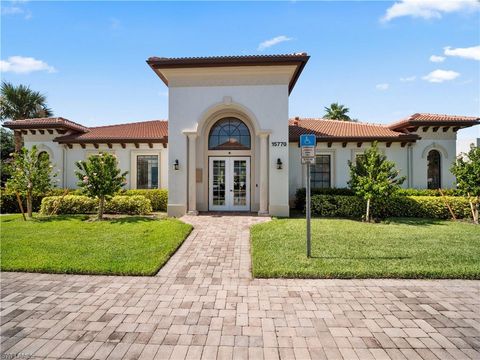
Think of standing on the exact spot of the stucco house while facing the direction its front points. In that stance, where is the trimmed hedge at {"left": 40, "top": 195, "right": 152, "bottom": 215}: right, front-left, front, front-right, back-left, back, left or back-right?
right

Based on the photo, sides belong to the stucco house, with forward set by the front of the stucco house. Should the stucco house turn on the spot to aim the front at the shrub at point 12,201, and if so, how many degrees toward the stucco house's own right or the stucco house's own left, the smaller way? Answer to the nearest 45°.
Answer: approximately 90° to the stucco house's own right

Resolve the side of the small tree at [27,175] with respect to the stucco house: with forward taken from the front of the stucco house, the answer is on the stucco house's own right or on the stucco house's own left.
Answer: on the stucco house's own right

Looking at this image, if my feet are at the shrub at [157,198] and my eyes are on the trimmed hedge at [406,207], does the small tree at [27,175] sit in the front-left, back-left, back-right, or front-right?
back-right

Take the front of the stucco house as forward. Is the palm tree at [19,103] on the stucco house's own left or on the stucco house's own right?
on the stucco house's own right

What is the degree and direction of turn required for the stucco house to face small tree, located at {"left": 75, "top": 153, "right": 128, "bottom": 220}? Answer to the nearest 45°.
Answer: approximately 90° to its right

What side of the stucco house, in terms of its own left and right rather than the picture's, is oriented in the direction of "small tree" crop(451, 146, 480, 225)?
left

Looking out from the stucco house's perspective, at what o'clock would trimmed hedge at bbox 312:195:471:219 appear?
The trimmed hedge is roughly at 9 o'clock from the stucco house.

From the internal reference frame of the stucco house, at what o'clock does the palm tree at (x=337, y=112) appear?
The palm tree is roughly at 7 o'clock from the stucco house.

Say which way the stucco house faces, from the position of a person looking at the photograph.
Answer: facing the viewer
